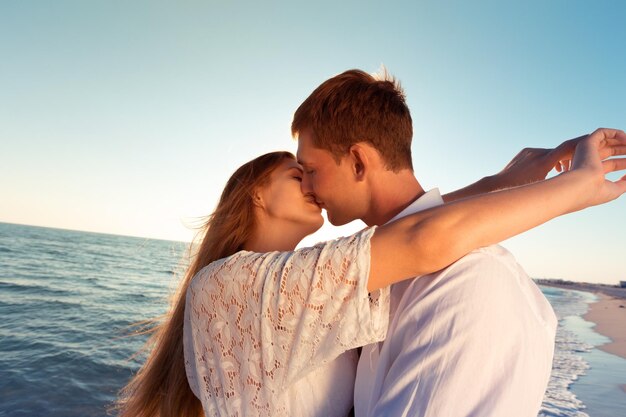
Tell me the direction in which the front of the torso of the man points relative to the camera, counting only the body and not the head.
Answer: to the viewer's left

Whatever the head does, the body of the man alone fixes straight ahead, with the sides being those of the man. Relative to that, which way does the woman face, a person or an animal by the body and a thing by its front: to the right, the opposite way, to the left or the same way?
the opposite way

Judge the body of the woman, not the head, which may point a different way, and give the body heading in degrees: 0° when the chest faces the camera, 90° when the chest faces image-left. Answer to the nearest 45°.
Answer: approximately 270°

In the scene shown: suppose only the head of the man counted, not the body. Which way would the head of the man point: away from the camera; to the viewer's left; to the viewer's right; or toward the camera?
to the viewer's left

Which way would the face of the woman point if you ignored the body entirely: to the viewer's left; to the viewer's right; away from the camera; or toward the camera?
to the viewer's right
